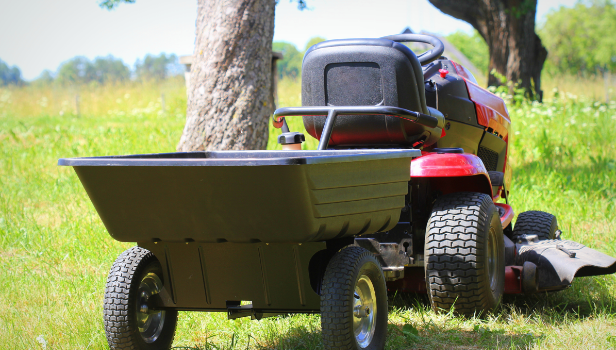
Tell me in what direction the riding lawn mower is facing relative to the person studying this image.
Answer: facing away from the viewer and to the right of the viewer

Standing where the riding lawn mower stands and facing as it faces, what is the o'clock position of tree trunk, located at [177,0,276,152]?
The tree trunk is roughly at 10 o'clock from the riding lawn mower.

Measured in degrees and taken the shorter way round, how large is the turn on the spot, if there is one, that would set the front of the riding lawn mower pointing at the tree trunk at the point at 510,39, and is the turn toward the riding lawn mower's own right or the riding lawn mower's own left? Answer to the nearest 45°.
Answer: approximately 45° to the riding lawn mower's own left
